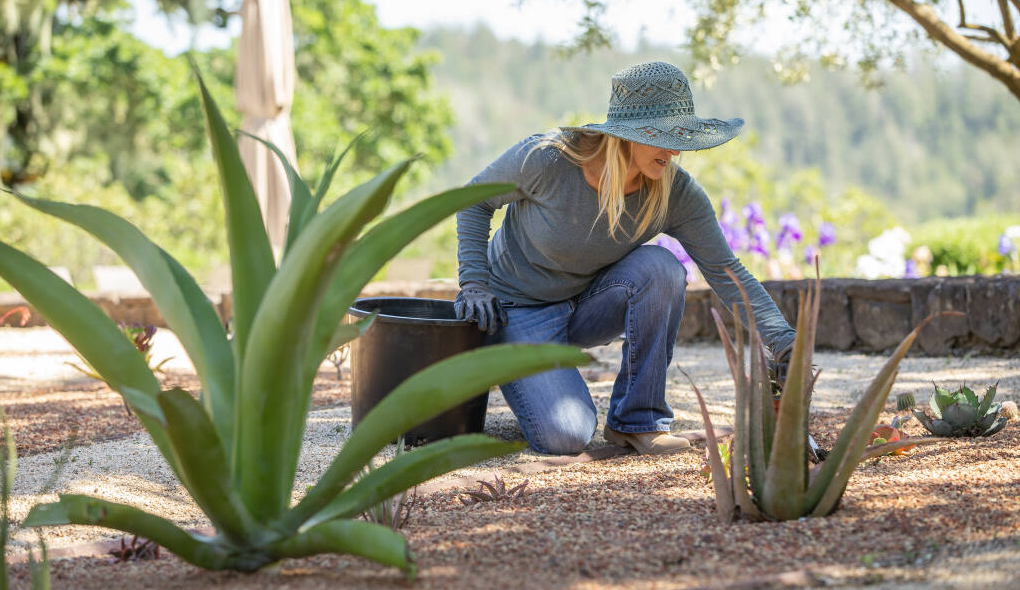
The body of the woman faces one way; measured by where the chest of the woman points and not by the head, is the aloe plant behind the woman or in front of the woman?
in front

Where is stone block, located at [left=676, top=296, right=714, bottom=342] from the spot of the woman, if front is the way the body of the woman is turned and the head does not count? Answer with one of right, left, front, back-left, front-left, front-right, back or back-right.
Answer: back-left

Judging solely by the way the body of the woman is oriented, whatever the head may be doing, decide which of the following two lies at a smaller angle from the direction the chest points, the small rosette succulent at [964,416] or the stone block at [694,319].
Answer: the small rosette succulent

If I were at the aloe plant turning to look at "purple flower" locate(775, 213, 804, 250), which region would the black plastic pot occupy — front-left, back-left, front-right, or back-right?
front-left

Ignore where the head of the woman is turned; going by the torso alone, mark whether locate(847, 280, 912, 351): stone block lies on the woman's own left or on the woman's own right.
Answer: on the woman's own left

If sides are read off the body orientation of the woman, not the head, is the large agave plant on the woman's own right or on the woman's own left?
on the woman's own right

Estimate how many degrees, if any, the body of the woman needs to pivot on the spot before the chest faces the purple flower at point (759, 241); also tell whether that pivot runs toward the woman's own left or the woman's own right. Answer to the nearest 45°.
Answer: approximately 135° to the woman's own left

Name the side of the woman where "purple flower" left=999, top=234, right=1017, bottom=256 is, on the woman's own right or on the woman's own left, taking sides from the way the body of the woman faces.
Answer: on the woman's own left

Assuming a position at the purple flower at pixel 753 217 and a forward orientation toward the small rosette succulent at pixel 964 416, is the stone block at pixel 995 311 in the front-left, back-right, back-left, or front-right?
front-left

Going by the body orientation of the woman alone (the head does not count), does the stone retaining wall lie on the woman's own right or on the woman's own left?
on the woman's own left
